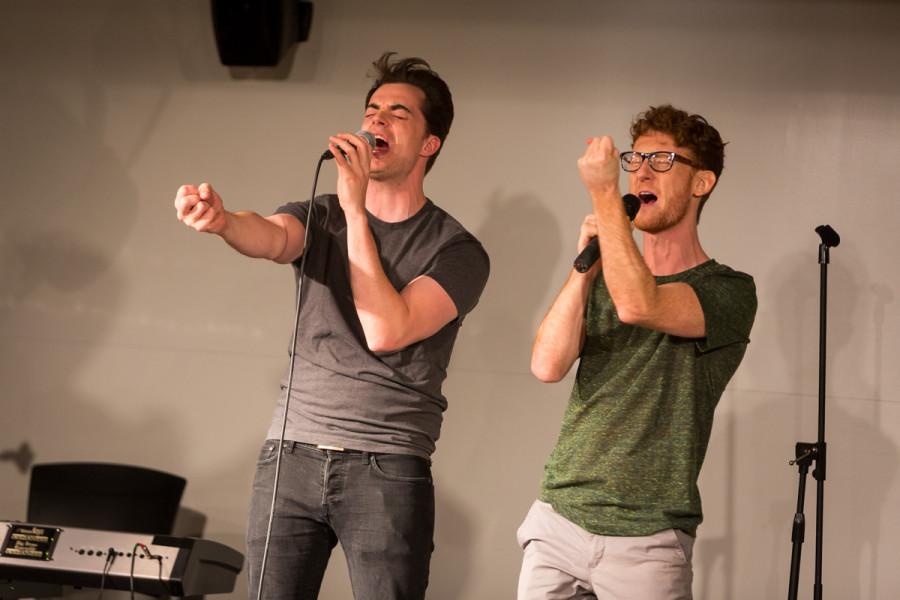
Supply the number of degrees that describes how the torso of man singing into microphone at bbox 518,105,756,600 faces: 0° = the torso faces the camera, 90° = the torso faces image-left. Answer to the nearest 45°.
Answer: approximately 45°

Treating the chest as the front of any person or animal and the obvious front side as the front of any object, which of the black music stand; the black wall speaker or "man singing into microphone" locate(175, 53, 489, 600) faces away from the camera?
the black music stand

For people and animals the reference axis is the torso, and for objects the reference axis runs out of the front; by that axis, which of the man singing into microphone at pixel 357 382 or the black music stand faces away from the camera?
the black music stand

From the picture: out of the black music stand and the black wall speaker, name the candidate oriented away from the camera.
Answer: the black music stand

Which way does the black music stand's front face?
away from the camera

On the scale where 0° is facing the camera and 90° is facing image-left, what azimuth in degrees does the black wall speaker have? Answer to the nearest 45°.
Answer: approximately 45°

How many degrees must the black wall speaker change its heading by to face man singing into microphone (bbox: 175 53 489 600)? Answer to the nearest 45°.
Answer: approximately 45° to its left

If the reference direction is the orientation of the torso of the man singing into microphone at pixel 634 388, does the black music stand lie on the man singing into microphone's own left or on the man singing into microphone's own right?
on the man singing into microphone's own right

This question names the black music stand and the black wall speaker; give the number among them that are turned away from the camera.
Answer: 1

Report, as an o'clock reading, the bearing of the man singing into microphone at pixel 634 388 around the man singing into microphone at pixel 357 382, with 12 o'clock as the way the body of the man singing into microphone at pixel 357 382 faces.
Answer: the man singing into microphone at pixel 634 388 is roughly at 8 o'clock from the man singing into microphone at pixel 357 382.
